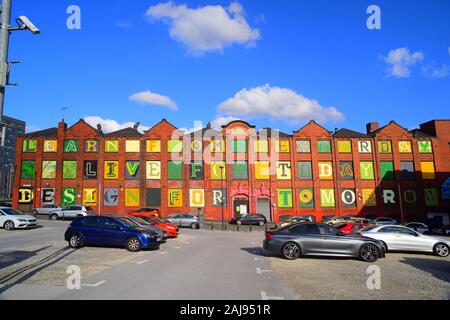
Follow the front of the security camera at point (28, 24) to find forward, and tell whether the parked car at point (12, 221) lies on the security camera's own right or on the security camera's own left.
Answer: on the security camera's own left

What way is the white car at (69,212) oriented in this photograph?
to the viewer's left

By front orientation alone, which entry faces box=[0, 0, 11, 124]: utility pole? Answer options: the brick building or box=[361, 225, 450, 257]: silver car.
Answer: the brick building

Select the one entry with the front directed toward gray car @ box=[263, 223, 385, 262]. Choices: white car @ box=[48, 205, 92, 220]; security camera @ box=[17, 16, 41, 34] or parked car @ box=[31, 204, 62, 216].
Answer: the security camera

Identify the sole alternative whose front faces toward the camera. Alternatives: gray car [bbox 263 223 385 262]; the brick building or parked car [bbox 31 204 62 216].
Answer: the brick building

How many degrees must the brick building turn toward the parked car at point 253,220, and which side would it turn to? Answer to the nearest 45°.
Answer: approximately 45° to its left

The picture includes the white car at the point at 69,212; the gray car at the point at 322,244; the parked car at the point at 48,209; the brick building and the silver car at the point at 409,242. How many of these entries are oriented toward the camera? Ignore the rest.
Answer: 1

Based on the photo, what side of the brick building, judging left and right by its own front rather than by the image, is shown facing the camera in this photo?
front

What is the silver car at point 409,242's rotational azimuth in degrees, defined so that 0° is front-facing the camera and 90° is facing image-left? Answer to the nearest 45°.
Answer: approximately 270°

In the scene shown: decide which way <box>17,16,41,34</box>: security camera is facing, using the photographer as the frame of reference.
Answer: facing to the right of the viewer

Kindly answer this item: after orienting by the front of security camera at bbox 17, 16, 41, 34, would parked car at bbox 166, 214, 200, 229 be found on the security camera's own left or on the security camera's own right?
on the security camera's own left

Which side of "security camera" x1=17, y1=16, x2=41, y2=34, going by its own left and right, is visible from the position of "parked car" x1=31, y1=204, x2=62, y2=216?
left

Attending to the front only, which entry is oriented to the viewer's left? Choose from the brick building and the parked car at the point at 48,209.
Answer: the parked car

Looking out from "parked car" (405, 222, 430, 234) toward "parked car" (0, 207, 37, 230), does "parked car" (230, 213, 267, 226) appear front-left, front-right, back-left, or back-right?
front-right

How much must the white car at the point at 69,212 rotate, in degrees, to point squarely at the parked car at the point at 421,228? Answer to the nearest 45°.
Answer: approximately 135° to its left

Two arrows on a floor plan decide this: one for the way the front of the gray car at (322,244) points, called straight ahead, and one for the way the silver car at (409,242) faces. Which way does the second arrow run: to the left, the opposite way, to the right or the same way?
the same way

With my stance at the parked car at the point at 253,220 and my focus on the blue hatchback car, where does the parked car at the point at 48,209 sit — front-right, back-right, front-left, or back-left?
front-right

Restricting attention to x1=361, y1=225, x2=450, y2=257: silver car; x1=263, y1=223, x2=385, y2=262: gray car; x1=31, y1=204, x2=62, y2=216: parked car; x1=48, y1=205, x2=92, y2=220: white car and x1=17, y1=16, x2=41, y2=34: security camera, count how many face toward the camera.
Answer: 0

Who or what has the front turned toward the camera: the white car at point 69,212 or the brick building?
the brick building

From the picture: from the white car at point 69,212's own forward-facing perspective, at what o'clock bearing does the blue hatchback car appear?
The blue hatchback car is roughly at 9 o'clock from the white car.

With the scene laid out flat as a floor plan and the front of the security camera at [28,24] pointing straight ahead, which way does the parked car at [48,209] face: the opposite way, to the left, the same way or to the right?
the opposite way

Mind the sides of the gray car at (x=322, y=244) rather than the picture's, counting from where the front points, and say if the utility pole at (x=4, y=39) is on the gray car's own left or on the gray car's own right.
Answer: on the gray car's own right
